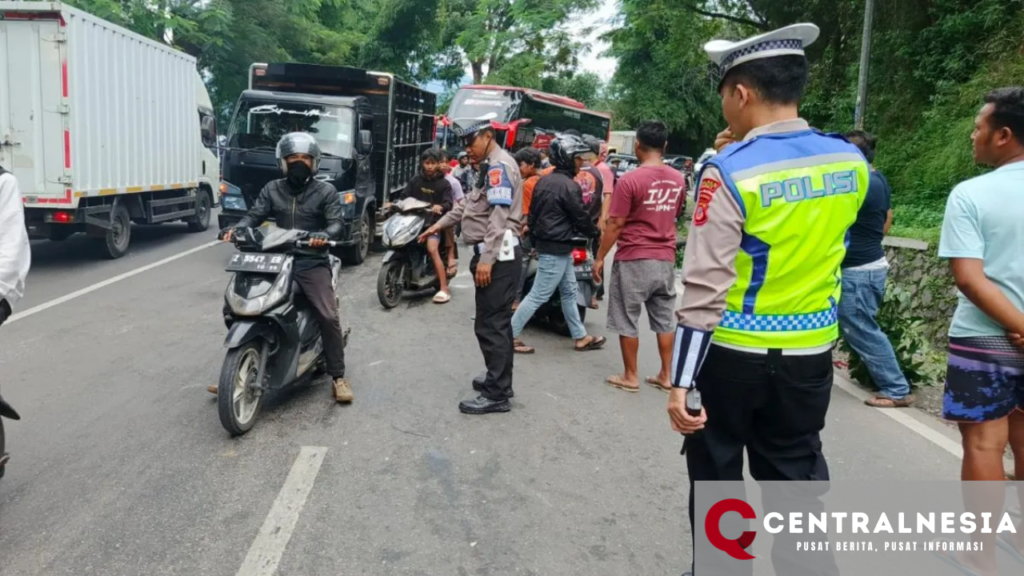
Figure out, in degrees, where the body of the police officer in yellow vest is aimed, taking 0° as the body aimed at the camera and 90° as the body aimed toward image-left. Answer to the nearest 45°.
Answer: approximately 135°

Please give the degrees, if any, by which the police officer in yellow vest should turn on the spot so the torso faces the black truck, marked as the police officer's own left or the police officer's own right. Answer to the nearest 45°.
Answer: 0° — they already face it

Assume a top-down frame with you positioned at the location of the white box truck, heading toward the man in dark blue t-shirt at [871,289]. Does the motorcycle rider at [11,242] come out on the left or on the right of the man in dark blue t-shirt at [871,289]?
right

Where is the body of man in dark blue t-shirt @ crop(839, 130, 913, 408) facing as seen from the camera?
to the viewer's left

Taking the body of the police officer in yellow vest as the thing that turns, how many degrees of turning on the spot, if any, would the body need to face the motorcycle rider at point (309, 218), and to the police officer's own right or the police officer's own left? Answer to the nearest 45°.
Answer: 0° — they already face them

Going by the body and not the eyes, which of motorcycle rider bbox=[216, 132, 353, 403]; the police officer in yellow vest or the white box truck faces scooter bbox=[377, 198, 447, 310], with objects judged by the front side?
the police officer in yellow vest

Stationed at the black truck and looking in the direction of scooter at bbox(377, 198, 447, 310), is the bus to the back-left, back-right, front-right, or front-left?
back-left

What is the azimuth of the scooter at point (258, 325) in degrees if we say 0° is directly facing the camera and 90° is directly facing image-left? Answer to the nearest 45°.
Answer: approximately 45°

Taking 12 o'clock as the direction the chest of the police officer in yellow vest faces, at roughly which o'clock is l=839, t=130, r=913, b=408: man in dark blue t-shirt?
The man in dark blue t-shirt is roughly at 2 o'clock from the police officer in yellow vest.
